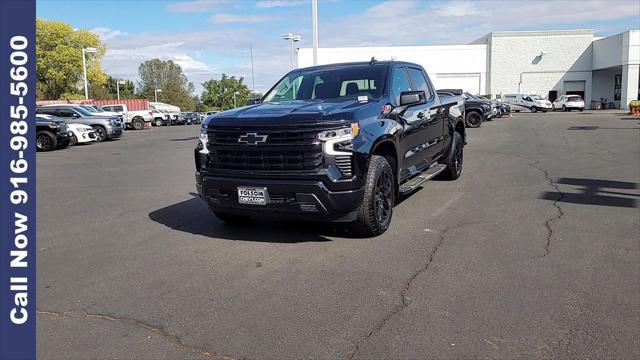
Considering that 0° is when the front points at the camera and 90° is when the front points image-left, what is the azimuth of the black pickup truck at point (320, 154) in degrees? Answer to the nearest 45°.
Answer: approximately 45°

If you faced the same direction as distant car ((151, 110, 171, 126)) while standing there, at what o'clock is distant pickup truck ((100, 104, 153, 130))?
distant pickup truck ((100, 104, 153, 130)) is roughly at 2 o'clock from distant car ((151, 110, 171, 126)).

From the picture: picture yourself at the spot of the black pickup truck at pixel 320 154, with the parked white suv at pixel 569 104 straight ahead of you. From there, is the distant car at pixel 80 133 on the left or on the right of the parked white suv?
left

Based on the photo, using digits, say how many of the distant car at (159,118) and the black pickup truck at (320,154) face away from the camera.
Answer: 0

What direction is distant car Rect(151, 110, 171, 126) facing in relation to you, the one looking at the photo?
facing the viewer and to the right of the viewer

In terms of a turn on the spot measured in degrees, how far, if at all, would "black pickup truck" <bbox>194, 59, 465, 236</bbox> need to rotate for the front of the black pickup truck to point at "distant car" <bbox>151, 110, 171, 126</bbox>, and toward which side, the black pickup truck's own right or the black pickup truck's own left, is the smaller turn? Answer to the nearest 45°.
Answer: approximately 135° to the black pickup truck's own right

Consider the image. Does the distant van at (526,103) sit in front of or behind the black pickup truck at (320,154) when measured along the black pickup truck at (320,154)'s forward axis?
behind

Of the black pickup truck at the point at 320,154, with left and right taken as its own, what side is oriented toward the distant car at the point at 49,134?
right

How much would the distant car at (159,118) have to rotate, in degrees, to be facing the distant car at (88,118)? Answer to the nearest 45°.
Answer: approximately 45° to its right
